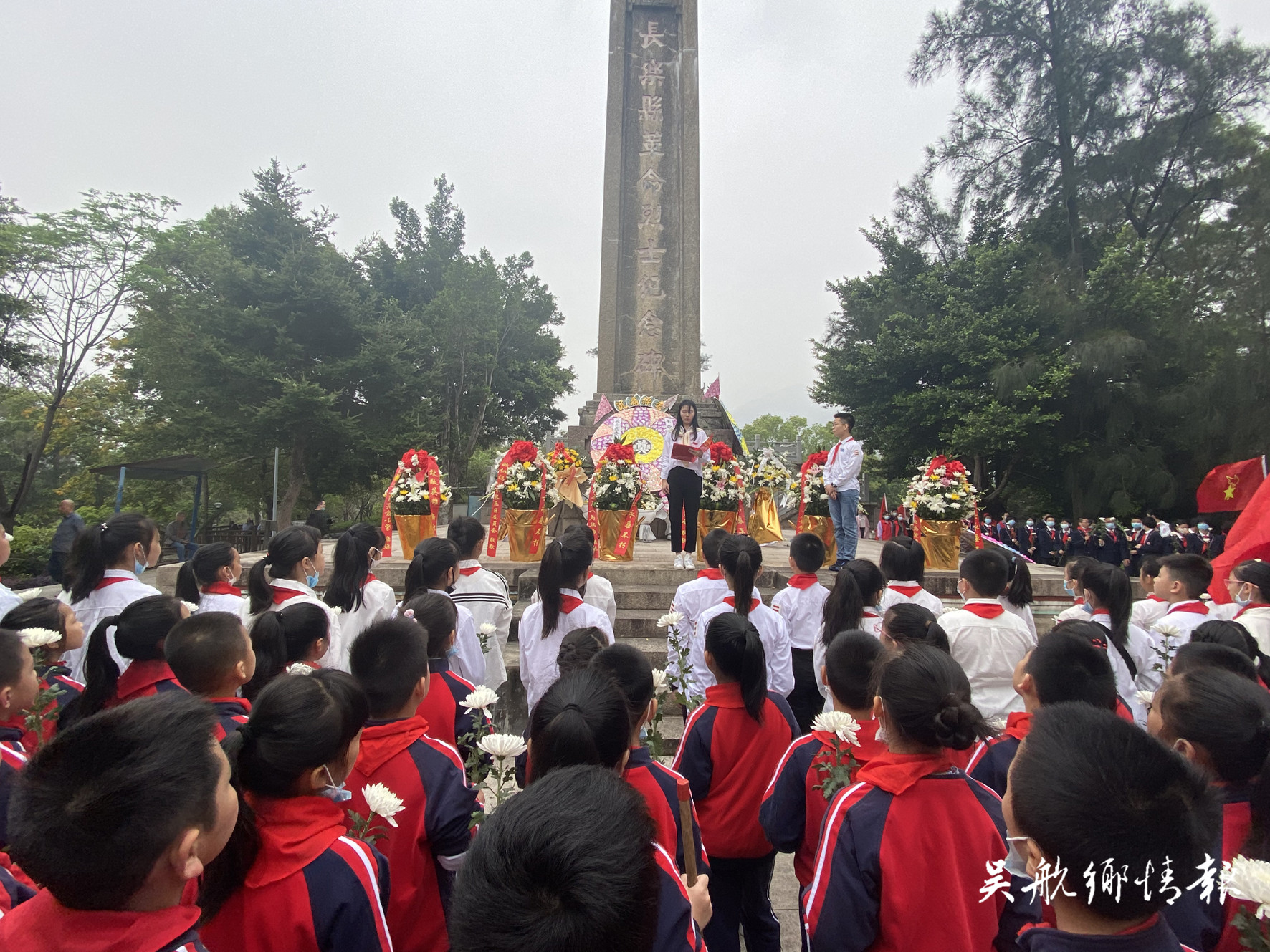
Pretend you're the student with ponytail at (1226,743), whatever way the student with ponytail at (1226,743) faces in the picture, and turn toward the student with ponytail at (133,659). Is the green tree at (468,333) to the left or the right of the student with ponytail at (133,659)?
right

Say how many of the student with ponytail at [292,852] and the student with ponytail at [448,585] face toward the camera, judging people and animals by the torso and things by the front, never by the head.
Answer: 0

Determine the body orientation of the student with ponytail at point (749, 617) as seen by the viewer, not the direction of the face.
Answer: away from the camera

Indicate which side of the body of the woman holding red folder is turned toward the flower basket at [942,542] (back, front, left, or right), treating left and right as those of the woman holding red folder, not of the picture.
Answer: left

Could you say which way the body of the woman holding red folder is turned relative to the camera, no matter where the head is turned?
toward the camera

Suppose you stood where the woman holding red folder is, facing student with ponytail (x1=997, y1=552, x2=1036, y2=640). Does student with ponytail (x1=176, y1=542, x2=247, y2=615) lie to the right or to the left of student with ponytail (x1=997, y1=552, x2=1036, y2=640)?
right

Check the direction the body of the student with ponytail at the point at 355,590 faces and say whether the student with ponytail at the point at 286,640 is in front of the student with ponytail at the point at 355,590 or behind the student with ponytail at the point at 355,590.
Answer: behind

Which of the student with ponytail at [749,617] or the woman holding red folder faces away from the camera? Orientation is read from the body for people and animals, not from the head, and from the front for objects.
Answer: the student with ponytail

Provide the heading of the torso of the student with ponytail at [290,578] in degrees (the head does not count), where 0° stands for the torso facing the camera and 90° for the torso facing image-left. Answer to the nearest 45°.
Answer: approximately 225°

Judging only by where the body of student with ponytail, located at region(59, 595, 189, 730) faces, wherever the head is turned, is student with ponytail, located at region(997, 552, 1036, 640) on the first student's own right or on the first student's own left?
on the first student's own right

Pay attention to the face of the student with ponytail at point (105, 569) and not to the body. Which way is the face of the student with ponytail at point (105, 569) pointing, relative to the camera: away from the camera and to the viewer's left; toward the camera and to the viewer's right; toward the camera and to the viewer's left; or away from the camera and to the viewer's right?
away from the camera and to the viewer's right

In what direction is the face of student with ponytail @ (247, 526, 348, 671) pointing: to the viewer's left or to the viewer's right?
to the viewer's right

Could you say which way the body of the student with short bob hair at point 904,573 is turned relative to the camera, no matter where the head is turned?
away from the camera

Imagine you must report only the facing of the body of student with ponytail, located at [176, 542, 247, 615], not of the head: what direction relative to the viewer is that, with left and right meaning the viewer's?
facing away from the viewer and to the right of the viewer

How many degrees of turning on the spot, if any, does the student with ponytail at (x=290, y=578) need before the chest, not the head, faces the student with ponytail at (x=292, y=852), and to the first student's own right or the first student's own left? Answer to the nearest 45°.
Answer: approximately 135° to the first student's own right

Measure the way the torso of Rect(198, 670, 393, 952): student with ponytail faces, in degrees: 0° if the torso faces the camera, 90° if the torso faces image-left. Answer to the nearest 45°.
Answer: approximately 225°

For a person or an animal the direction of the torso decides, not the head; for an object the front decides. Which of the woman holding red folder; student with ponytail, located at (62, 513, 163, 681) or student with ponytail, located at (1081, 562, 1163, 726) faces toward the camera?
the woman holding red folder

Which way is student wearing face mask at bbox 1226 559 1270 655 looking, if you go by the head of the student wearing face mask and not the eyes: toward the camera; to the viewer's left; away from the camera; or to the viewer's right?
to the viewer's left

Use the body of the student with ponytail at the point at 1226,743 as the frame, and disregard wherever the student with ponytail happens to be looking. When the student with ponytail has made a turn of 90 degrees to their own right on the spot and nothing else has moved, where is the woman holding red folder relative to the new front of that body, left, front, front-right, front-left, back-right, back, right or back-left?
left
